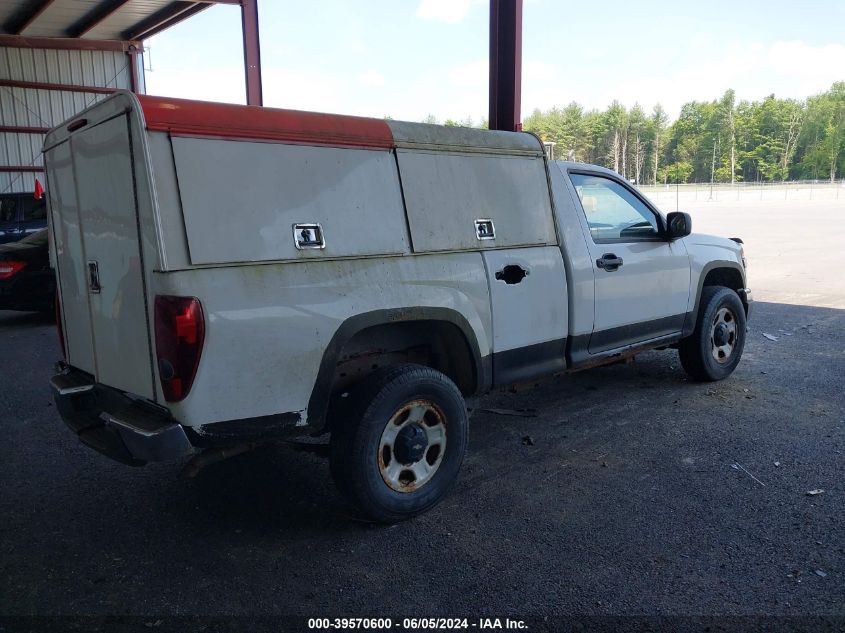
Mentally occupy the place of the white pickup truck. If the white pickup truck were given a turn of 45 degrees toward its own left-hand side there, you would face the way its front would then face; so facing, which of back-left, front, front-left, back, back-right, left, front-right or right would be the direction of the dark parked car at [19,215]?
front-left

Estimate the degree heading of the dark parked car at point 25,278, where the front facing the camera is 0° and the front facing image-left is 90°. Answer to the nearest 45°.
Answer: approximately 225°

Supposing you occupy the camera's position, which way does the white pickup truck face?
facing away from the viewer and to the right of the viewer

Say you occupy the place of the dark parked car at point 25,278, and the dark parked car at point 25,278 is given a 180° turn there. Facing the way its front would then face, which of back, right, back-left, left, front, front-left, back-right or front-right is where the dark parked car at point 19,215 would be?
back-right
